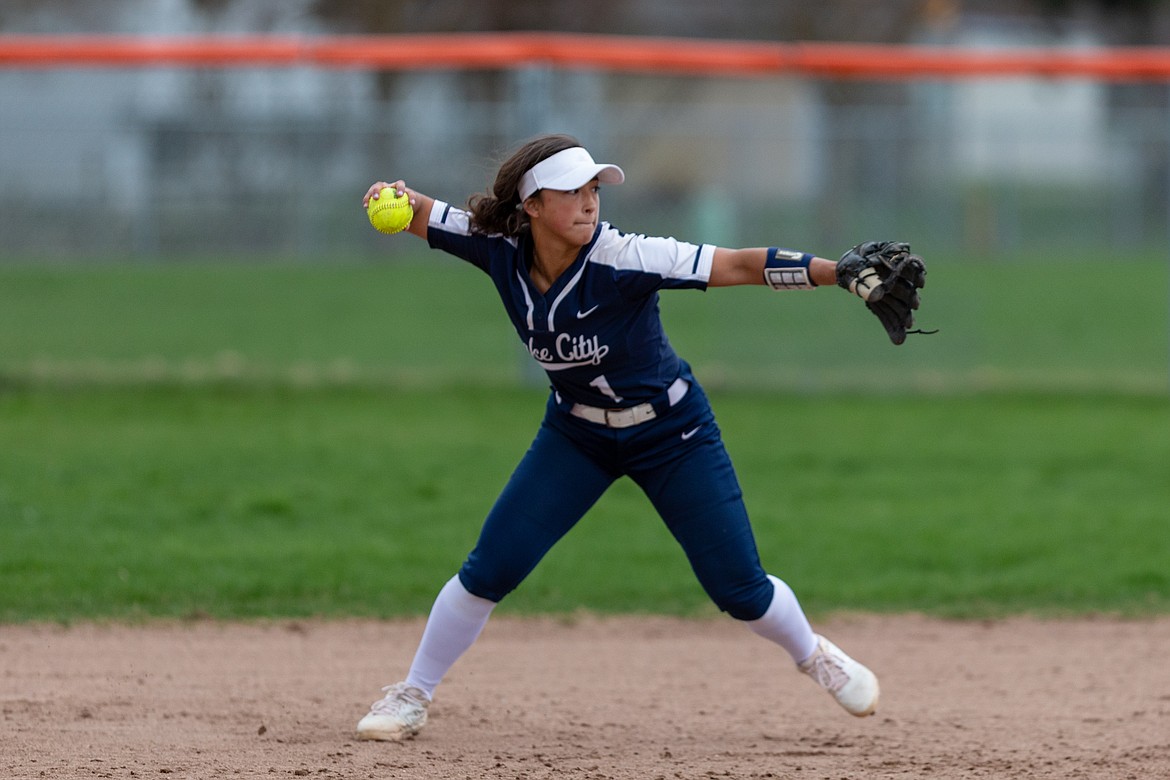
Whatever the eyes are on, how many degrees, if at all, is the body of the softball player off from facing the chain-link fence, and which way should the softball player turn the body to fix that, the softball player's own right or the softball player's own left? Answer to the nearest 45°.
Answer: approximately 180°

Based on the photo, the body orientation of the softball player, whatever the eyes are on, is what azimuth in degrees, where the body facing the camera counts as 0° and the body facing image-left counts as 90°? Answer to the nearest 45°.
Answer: approximately 0°
